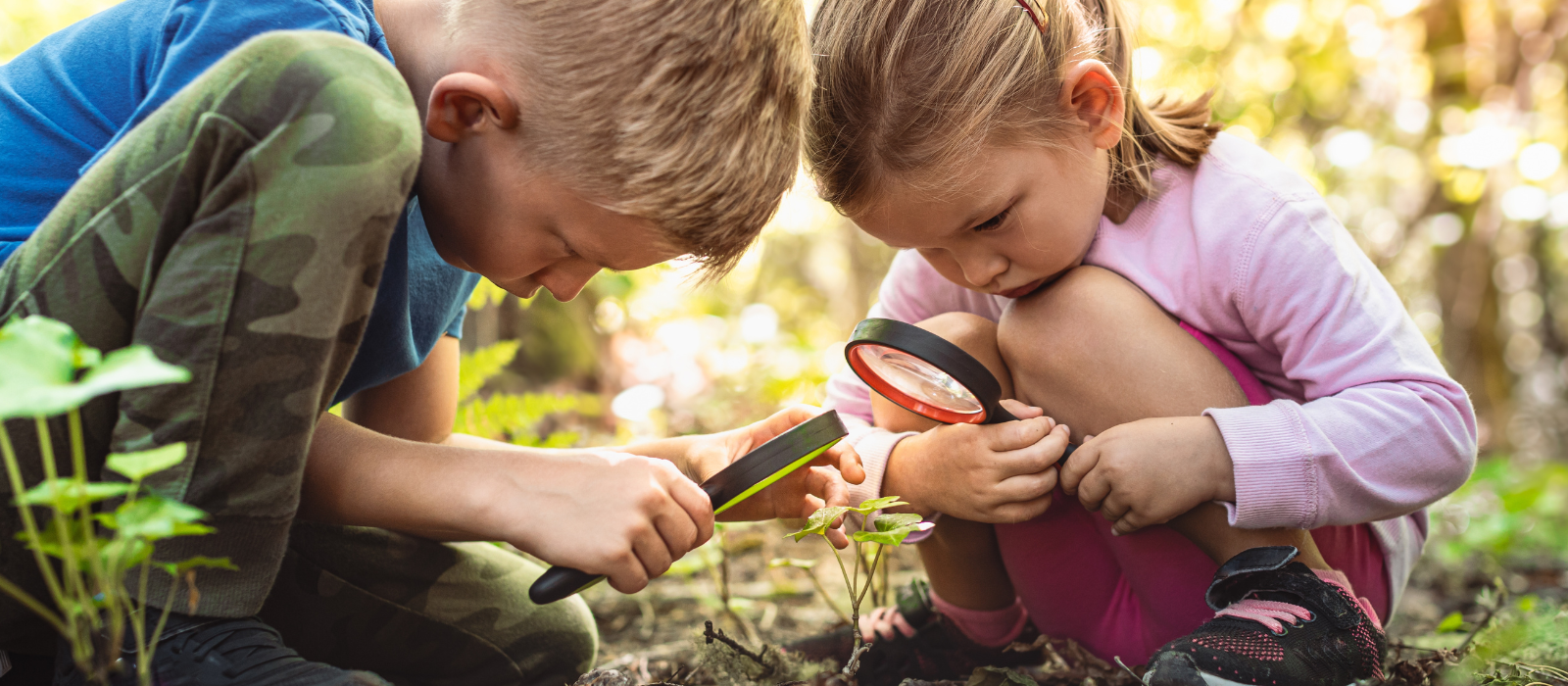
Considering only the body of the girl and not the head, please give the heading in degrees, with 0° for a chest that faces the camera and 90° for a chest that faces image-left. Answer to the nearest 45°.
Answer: approximately 45°

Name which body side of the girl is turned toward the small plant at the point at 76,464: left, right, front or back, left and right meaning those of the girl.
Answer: front

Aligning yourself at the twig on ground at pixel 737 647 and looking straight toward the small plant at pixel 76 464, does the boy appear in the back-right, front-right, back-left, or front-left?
front-right

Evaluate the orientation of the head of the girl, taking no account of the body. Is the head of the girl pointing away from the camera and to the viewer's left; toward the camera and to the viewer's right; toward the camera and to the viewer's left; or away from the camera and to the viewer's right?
toward the camera and to the viewer's left

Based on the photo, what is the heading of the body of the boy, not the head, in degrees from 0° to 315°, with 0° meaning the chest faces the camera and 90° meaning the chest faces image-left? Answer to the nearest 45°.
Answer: approximately 270°

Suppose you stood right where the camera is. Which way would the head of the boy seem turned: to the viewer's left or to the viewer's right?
to the viewer's right

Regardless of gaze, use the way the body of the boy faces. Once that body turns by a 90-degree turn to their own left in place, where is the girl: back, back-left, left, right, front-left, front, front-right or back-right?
right
